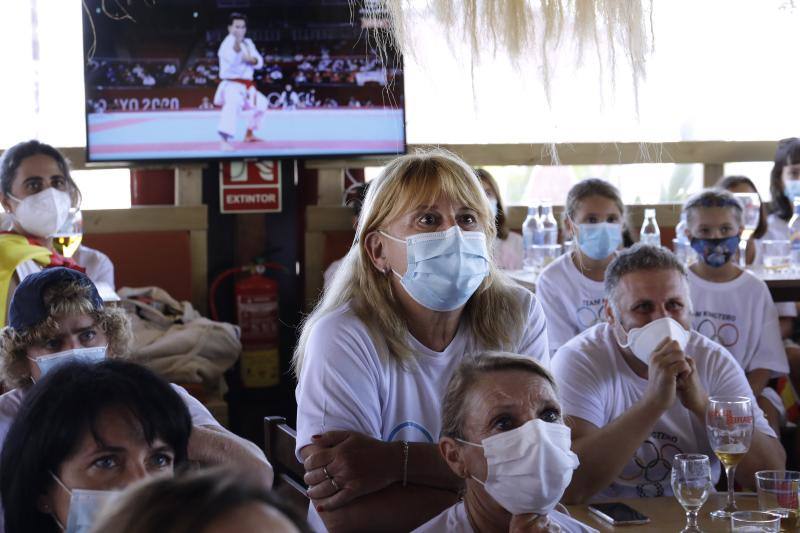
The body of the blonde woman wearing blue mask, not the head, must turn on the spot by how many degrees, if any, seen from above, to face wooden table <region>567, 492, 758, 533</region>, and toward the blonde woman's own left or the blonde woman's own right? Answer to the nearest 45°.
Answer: approximately 45° to the blonde woman's own left

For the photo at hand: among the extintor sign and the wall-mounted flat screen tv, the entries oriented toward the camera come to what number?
2

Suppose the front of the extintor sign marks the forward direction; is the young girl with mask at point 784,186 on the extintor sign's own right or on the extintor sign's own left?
on the extintor sign's own left

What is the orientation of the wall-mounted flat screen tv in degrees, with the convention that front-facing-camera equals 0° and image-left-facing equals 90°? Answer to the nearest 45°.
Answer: approximately 0°

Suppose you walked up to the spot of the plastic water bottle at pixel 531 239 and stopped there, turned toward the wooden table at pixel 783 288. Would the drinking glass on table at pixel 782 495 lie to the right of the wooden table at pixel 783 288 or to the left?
right

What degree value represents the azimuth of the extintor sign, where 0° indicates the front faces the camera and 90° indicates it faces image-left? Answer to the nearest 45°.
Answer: approximately 0°

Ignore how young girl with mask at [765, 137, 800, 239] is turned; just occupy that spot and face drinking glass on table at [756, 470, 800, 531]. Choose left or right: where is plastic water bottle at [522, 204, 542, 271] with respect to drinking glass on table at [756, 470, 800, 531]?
right
